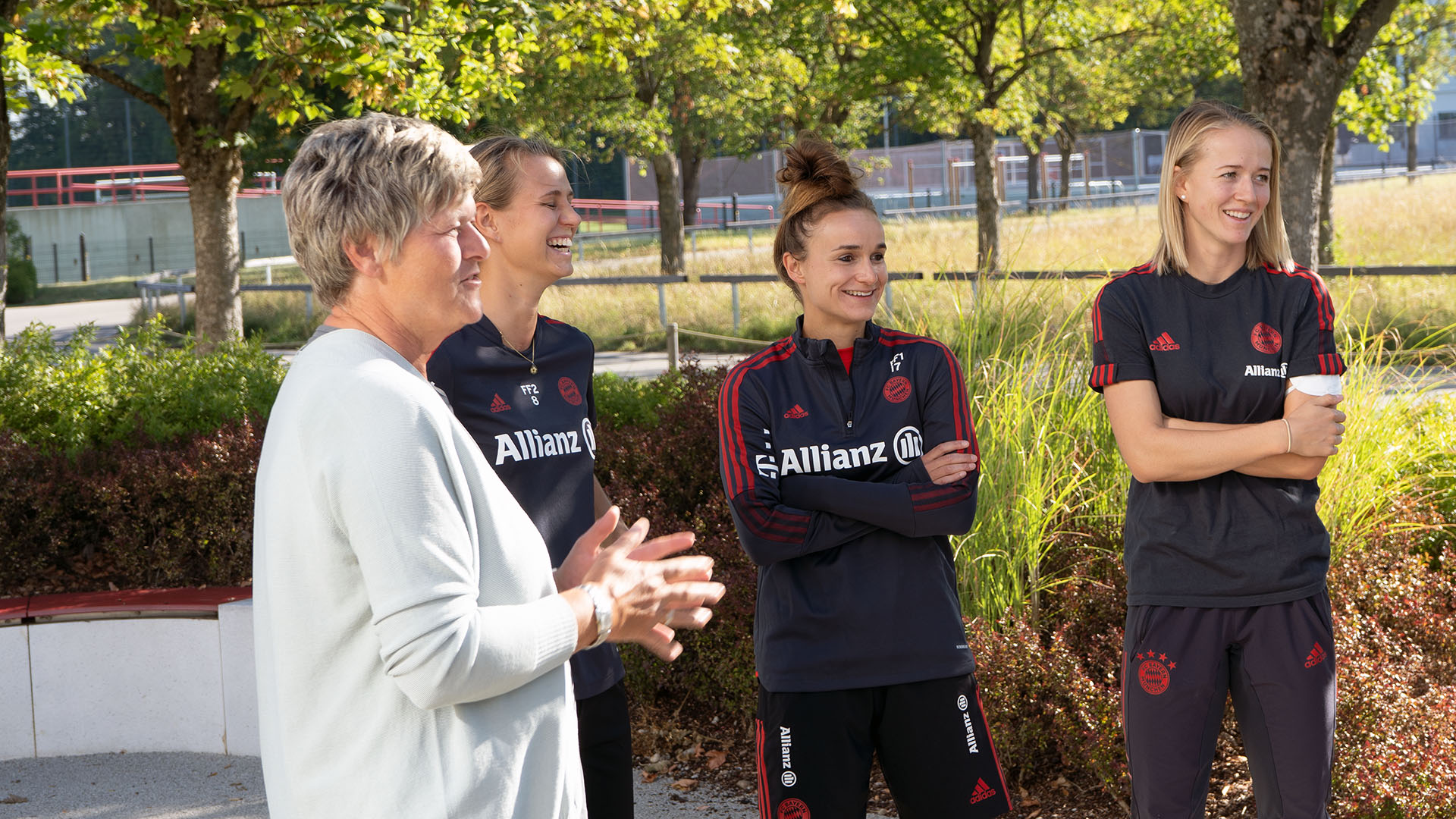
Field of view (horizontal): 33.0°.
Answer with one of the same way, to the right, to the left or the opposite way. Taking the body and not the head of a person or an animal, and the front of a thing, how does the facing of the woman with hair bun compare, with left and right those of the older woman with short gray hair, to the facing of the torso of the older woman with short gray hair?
to the right

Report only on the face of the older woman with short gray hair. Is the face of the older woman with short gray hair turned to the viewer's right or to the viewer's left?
to the viewer's right

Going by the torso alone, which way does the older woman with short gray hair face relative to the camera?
to the viewer's right

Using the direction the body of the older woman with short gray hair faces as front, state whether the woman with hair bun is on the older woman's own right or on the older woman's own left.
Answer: on the older woman's own left

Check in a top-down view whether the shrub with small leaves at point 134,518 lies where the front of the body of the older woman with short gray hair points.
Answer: no

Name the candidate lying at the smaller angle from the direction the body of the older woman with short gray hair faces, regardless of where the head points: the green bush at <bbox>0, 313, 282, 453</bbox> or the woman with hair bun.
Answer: the woman with hair bun

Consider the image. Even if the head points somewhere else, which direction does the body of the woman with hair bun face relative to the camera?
toward the camera

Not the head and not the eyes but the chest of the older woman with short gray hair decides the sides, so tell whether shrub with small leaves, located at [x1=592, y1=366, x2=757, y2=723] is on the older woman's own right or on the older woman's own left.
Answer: on the older woman's own left

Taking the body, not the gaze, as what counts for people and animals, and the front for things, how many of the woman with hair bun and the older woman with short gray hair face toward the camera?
1

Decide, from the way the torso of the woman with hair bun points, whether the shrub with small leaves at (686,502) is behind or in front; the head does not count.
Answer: behind

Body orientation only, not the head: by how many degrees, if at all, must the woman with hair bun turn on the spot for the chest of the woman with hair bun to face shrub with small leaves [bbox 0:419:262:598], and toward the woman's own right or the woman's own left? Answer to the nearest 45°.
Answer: approximately 135° to the woman's own right
